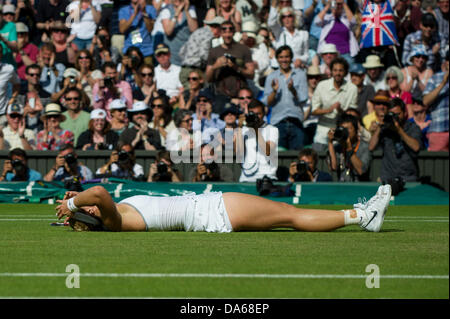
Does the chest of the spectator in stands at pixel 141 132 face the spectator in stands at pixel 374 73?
no

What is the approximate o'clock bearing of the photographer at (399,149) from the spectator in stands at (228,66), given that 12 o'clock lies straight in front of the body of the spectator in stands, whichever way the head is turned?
The photographer is roughly at 10 o'clock from the spectator in stands.

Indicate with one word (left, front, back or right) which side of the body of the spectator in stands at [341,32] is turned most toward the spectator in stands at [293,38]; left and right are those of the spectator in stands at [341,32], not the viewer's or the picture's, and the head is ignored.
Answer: right

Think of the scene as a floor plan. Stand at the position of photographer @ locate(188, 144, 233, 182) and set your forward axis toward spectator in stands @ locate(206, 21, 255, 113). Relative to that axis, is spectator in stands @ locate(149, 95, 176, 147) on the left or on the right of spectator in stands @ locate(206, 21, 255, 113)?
left

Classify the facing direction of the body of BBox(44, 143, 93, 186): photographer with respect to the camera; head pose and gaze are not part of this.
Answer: toward the camera

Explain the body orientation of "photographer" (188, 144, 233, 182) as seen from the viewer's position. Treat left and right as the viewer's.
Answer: facing the viewer

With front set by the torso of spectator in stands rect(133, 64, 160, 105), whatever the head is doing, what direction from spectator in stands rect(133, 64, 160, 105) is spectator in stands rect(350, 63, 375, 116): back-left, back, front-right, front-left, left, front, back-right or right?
left

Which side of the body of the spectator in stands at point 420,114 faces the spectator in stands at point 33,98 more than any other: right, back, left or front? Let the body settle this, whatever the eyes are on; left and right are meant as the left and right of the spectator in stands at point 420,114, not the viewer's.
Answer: right

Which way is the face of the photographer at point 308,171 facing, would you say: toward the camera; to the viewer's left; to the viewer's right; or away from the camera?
toward the camera

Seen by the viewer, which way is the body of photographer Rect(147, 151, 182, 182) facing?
toward the camera

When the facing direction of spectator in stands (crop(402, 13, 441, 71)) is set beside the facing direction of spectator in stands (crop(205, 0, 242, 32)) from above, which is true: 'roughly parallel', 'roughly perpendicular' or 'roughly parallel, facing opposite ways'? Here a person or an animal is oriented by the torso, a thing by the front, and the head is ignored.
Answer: roughly parallel

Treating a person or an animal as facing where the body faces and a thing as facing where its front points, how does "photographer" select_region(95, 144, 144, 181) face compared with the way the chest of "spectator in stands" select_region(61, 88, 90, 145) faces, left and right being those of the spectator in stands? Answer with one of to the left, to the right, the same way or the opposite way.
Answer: the same way

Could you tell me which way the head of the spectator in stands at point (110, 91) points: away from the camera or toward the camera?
toward the camera

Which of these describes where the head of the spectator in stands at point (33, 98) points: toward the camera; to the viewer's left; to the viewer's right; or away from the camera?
toward the camera

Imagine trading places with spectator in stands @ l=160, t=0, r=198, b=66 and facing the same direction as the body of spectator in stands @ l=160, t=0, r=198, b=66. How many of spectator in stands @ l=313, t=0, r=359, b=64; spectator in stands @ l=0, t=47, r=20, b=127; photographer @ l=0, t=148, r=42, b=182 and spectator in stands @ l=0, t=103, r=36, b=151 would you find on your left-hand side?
1

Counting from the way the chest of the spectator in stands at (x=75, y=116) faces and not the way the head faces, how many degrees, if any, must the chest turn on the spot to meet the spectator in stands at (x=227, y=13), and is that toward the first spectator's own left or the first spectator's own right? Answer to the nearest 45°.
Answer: approximately 90° to the first spectator's own left

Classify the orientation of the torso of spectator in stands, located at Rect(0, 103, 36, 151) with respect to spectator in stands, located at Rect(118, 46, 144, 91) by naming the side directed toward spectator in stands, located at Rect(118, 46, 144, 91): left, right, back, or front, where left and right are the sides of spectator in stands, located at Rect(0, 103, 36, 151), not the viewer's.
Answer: left

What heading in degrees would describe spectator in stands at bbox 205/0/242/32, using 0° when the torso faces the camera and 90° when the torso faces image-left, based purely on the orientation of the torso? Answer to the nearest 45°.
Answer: approximately 0°
